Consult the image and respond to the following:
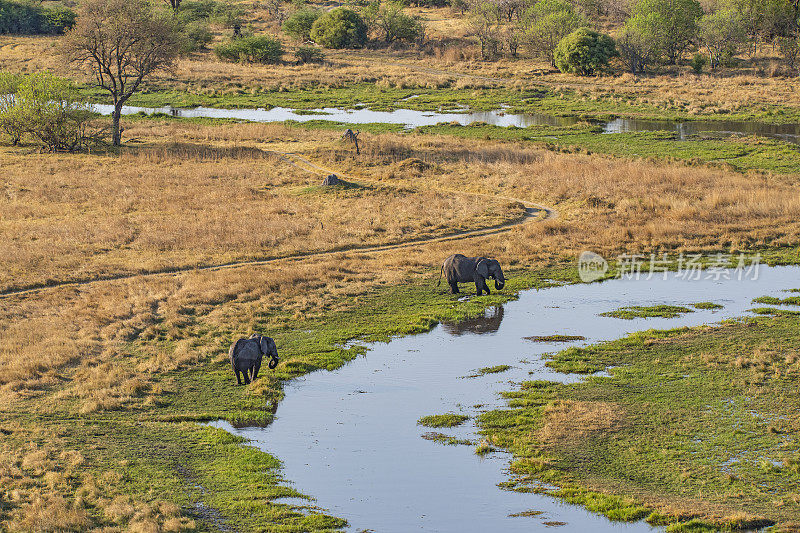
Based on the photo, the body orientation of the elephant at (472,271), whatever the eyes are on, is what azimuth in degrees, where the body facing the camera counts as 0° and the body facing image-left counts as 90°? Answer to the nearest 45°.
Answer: approximately 270°

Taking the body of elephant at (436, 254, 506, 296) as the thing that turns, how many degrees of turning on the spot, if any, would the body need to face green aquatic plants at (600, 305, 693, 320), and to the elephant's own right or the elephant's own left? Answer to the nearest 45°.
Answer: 0° — it already faces it

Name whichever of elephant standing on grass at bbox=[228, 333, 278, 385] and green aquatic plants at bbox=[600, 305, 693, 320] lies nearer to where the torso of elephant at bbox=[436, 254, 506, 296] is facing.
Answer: the green aquatic plants

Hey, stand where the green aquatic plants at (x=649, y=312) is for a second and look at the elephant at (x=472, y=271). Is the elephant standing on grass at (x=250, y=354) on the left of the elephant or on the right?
left

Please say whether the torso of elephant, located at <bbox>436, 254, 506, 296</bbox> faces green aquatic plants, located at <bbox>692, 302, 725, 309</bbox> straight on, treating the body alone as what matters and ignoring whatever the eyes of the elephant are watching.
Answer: yes

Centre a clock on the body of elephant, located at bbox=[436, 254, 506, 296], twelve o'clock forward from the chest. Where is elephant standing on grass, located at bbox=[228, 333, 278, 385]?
The elephant standing on grass is roughly at 4 o'clock from the elephant.

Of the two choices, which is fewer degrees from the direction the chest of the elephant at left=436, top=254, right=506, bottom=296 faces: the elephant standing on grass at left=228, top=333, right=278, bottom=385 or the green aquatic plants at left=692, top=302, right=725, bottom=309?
the green aquatic plants

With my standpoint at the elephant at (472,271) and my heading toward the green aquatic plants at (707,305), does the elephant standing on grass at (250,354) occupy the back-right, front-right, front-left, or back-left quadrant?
back-right
